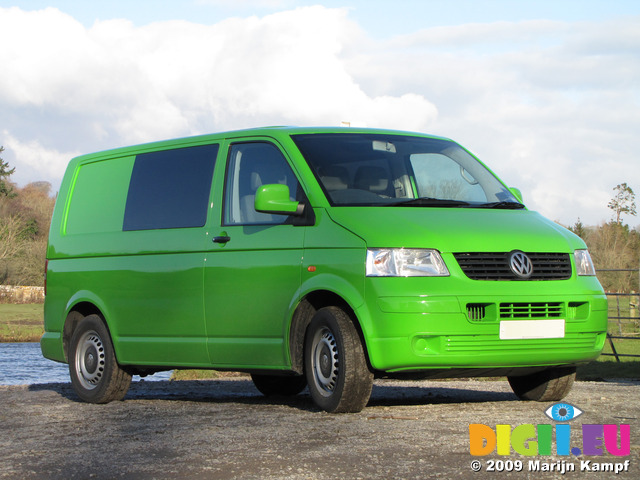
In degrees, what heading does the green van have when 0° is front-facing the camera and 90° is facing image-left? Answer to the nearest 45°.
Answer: approximately 315°
